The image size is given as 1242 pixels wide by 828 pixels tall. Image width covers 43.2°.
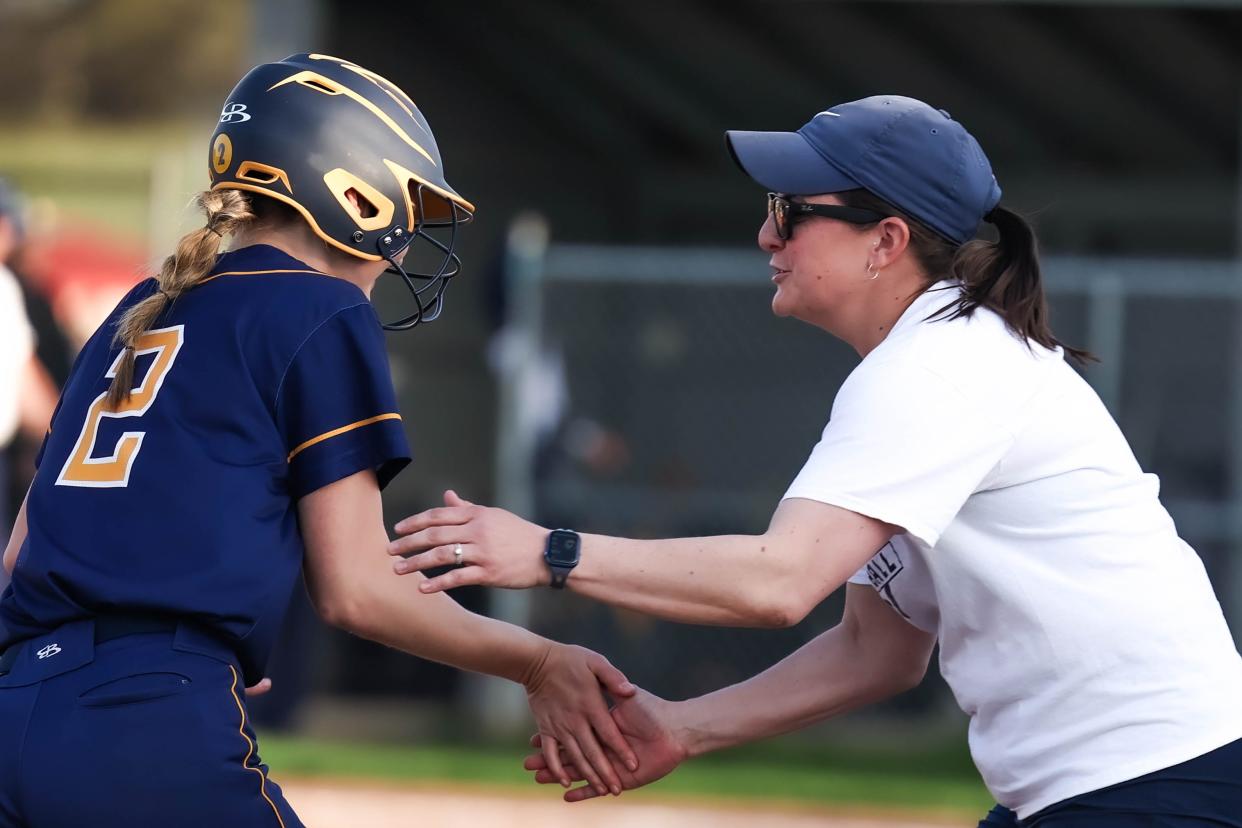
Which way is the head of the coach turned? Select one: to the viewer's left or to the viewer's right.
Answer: to the viewer's left

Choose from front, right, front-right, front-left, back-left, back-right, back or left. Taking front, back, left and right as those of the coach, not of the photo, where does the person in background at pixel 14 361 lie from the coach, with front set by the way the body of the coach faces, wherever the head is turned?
front-right

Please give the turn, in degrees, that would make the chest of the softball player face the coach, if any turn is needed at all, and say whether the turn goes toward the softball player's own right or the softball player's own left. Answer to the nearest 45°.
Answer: approximately 45° to the softball player's own right

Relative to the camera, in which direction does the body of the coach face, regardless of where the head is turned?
to the viewer's left

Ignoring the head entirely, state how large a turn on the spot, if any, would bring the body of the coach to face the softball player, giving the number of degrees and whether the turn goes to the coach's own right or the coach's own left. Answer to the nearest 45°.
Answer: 0° — they already face them

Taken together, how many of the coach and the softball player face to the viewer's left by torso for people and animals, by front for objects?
1

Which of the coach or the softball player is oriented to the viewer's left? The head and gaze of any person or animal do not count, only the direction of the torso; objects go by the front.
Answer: the coach

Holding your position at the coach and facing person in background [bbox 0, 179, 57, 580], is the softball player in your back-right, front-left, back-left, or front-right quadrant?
front-left

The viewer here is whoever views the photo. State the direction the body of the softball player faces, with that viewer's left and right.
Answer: facing away from the viewer and to the right of the viewer
